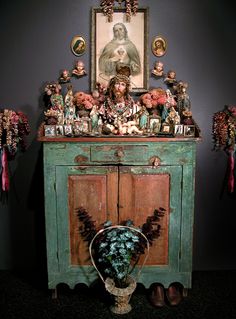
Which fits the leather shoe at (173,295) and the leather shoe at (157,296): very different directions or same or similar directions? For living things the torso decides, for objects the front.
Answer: same or similar directions

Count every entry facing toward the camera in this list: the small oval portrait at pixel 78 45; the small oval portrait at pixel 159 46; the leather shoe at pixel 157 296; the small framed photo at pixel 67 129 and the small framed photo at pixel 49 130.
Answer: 5

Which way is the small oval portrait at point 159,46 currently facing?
toward the camera

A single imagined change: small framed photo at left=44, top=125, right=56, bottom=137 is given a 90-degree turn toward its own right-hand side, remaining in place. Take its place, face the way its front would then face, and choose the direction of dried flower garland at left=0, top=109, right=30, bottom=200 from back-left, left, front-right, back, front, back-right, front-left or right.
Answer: front-right

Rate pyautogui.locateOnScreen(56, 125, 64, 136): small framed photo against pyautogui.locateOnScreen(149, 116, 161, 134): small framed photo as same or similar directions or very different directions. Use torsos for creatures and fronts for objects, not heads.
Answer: same or similar directions

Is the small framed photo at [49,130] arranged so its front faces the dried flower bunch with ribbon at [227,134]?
no

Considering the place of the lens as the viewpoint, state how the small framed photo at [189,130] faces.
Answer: facing the viewer

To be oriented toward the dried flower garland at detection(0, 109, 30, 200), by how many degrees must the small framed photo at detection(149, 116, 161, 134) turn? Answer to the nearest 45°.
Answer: approximately 90° to its right

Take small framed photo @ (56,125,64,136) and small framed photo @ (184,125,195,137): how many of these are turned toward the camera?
2

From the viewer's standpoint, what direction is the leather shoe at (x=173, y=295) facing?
toward the camera

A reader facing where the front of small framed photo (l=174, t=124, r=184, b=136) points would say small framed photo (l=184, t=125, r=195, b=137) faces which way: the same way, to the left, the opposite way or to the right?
the same way

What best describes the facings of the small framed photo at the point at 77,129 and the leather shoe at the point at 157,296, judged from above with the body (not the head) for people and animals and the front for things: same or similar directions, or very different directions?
same or similar directions

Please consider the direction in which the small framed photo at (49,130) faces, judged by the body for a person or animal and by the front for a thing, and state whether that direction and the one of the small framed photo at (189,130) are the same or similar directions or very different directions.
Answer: same or similar directions

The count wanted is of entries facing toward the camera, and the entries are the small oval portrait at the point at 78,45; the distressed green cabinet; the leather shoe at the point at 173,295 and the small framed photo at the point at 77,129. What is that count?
4
